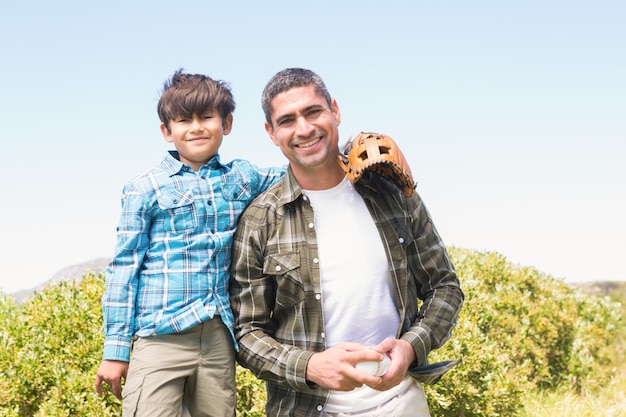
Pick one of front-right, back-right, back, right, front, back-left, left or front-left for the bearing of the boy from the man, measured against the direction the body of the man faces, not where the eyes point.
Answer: right

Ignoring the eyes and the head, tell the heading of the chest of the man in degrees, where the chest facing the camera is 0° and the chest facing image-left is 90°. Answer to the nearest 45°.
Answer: approximately 0°
